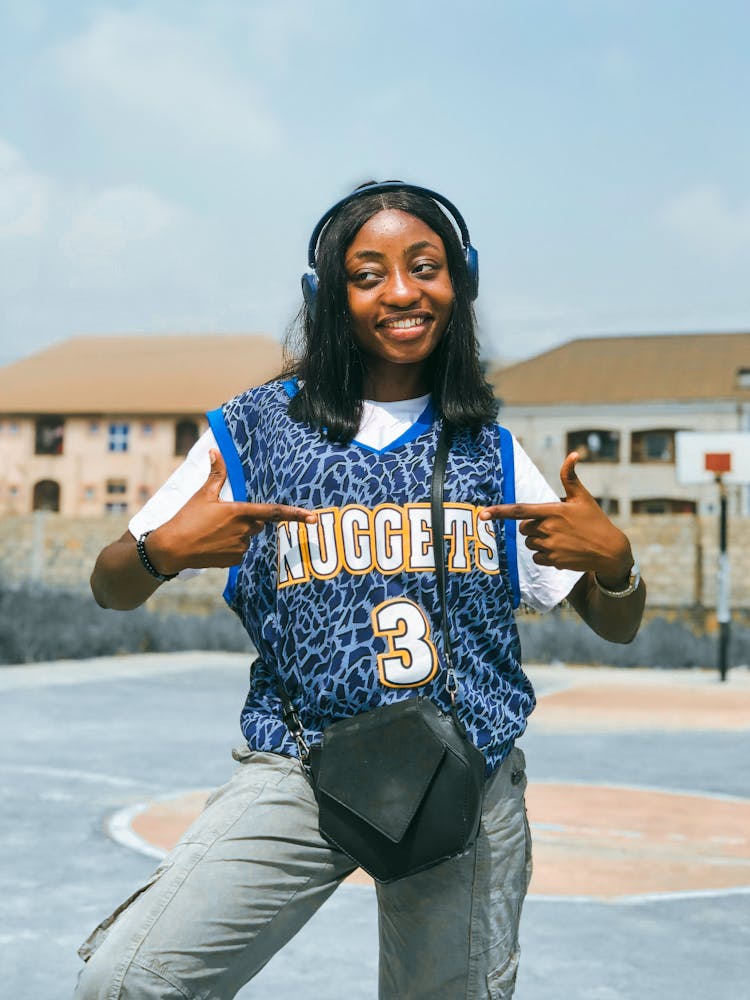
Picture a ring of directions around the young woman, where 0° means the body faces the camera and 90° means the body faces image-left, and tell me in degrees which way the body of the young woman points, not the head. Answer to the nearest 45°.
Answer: approximately 0°

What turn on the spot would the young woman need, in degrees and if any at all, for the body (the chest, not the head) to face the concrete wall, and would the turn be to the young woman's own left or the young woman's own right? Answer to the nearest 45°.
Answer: approximately 180°
